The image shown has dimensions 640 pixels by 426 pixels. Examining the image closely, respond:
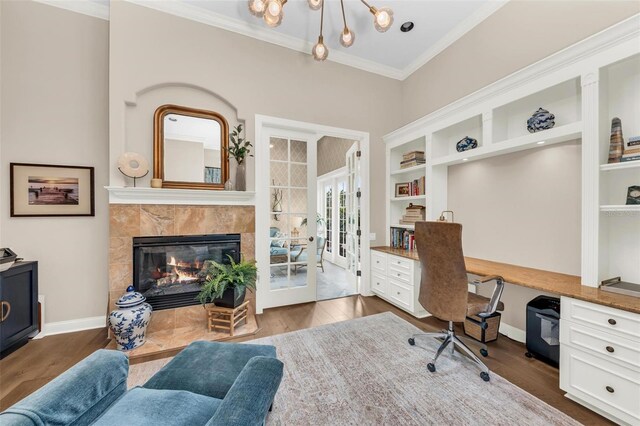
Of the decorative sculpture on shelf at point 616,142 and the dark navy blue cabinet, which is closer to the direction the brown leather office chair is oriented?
the decorative sculpture on shelf

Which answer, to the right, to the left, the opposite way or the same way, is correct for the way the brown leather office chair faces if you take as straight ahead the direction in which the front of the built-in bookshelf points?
the opposite way

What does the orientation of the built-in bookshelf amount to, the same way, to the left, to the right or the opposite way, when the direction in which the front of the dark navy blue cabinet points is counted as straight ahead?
the opposite way

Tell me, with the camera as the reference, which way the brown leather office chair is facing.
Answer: facing away from the viewer and to the right of the viewer

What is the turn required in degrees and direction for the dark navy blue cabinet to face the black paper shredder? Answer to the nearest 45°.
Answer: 0° — it already faces it

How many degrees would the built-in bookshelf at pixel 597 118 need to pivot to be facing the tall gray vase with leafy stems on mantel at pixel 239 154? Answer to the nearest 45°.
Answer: approximately 45° to its right

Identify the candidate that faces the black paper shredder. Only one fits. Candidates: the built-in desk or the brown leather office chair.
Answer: the brown leather office chair

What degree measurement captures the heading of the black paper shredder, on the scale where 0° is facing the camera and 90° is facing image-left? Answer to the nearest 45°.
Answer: approximately 45°

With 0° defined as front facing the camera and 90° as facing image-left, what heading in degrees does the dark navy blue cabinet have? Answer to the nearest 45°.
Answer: approximately 315°

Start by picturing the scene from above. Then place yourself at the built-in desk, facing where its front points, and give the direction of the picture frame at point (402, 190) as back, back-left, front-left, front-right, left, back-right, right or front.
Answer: right

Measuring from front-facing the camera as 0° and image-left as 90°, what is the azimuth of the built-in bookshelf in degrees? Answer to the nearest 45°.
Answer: approximately 45°
